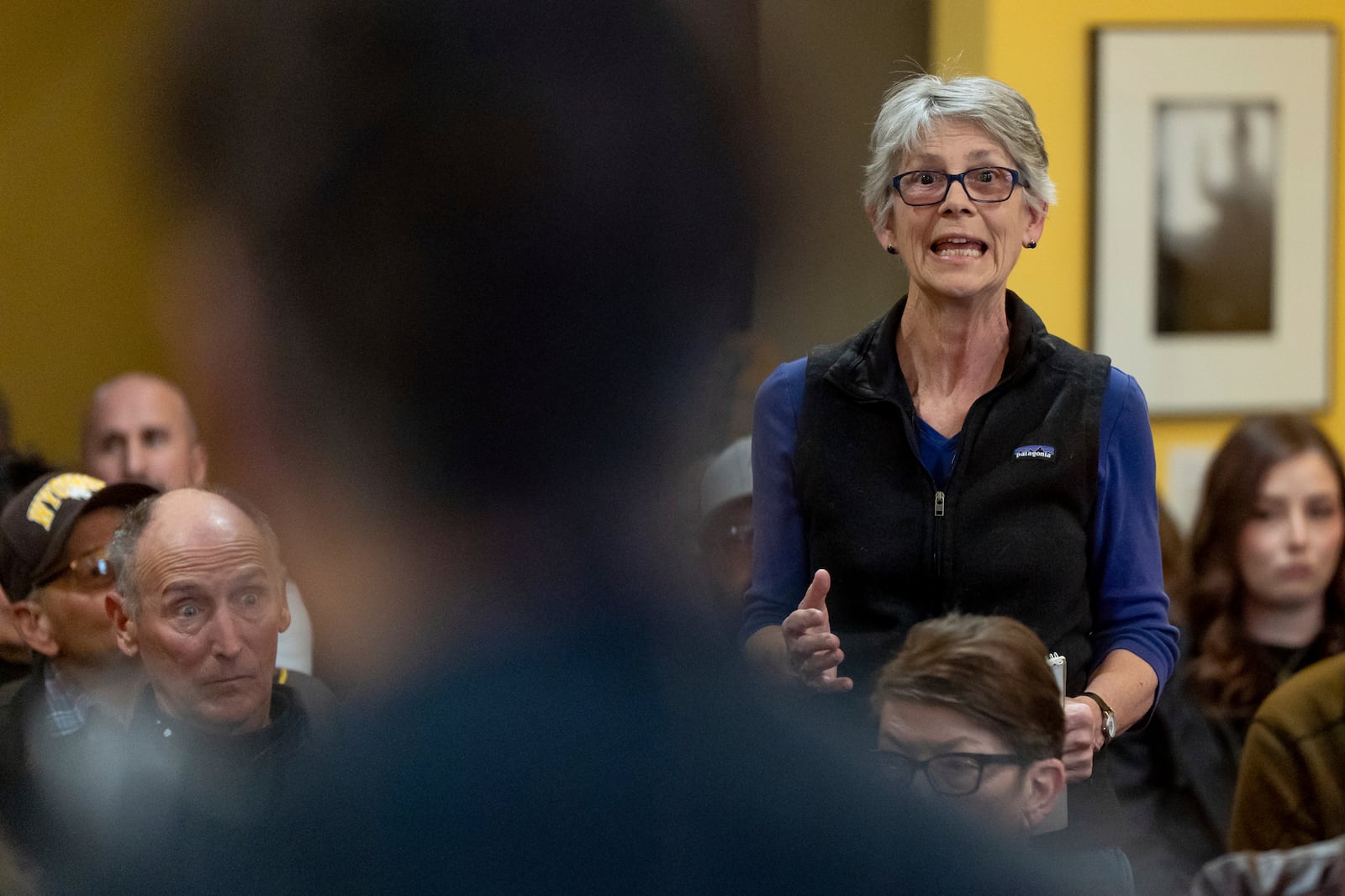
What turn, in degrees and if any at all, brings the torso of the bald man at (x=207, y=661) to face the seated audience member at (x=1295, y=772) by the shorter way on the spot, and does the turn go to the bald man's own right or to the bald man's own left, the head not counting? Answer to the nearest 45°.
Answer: approximately 45° to the bald man's own left

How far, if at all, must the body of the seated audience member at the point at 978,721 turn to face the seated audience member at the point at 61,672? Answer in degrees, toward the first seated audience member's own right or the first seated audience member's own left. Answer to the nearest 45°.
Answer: approximately 45° to the first seated audience member's own right

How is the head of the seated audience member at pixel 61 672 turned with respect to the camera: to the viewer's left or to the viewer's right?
to the viewer's right

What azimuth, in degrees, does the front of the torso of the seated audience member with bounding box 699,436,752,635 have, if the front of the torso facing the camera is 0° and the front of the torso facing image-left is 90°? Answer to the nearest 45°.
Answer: approximately 0°
